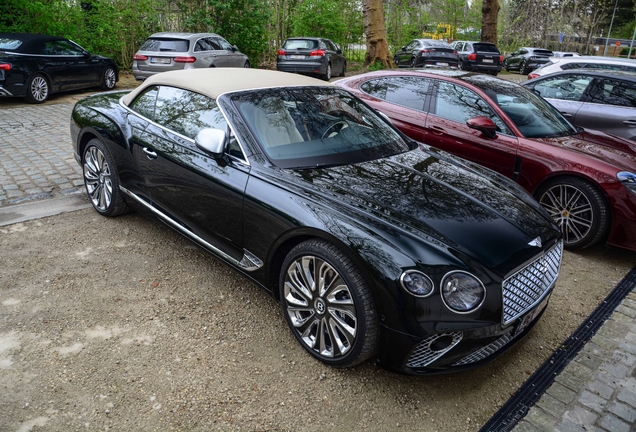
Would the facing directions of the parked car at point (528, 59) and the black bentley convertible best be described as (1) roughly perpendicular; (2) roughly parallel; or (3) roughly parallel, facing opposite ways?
roughly parallel, facing opposite ways

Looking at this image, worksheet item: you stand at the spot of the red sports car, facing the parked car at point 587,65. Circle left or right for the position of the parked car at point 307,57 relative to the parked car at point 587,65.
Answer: left

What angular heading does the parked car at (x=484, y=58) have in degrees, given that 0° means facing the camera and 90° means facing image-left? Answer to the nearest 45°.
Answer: approximately 135°

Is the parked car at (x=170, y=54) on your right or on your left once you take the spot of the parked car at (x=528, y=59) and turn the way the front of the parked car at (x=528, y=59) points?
on your left

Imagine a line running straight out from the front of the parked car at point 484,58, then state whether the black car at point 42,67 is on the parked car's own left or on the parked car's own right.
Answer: on the parked car's own left

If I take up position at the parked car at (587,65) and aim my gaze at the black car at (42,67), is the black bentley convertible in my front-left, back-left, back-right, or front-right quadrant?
front-left

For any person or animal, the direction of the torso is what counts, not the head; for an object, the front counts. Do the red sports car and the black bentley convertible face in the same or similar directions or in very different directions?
same or similar directions

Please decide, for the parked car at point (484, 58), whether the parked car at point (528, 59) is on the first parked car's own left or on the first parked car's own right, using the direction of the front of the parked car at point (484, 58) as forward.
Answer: on the first parked car's own right

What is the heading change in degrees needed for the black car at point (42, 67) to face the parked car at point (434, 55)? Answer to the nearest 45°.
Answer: approximately 45° to its right

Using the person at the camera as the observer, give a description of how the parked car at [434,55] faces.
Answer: facing away from the viewer and to the left of the viewer

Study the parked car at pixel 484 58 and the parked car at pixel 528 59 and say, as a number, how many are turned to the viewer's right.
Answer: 0

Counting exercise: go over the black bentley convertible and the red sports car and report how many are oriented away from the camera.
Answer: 0

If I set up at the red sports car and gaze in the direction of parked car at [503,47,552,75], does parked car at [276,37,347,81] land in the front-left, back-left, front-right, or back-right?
front-left

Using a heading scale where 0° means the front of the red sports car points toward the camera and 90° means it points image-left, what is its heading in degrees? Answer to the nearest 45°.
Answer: approximately 315°

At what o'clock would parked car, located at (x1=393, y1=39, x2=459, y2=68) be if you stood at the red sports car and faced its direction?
The parked car is roughly at 7 o'clock from the red sports car.

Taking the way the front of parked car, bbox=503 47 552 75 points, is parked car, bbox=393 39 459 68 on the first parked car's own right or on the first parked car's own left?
on the first parked car's own left

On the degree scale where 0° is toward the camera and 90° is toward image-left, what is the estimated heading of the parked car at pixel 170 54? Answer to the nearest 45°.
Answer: approximately 225°

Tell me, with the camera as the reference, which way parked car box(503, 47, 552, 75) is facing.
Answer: facing away from the viewer and to the left of the viewer
